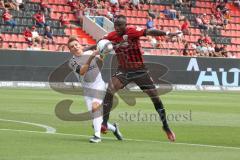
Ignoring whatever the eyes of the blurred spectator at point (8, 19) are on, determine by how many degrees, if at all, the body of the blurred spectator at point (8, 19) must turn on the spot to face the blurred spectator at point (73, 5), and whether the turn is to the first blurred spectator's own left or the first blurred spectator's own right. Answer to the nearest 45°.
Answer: approximately 90° to the first blurred spectator's own left

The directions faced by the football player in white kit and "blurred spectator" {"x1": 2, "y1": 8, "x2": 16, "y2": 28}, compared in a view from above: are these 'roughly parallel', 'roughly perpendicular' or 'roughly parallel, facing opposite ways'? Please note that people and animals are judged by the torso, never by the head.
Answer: roughly perpendicular

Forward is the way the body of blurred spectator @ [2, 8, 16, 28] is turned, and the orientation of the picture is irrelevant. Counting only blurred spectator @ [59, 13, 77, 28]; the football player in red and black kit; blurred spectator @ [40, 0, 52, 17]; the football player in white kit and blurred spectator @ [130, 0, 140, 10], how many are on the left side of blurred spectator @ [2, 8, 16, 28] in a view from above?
3

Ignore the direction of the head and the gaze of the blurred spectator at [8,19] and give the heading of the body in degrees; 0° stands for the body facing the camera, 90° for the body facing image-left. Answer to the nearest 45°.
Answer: approximately 315°

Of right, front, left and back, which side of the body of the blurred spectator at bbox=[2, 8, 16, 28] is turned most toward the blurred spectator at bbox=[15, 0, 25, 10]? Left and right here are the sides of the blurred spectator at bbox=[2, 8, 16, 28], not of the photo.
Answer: left
